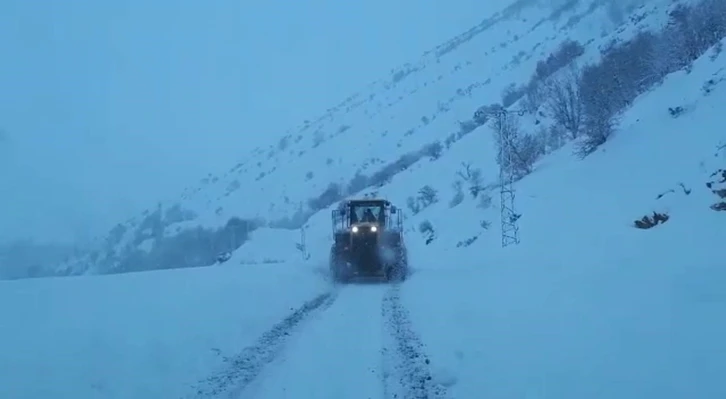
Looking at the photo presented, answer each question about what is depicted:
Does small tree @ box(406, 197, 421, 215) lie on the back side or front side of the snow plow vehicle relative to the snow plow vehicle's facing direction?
on the back side

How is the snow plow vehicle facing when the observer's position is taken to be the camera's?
facing the viewer

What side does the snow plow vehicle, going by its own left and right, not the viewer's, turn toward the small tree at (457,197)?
back

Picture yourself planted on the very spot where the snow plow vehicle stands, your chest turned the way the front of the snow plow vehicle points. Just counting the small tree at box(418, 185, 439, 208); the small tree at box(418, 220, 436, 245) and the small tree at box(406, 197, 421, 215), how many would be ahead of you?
0

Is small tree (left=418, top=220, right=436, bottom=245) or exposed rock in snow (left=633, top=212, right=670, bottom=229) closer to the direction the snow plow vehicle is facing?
the exposed rock in snow

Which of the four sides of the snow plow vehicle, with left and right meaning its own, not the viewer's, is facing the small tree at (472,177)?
back

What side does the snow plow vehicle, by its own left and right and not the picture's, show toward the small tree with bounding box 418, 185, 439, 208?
back

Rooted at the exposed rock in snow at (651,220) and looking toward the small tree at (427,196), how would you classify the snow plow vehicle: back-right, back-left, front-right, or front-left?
front-left

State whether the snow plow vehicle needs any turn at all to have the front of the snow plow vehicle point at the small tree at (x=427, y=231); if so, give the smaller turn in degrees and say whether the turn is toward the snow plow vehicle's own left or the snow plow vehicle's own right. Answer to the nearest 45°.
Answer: approximately 180°
